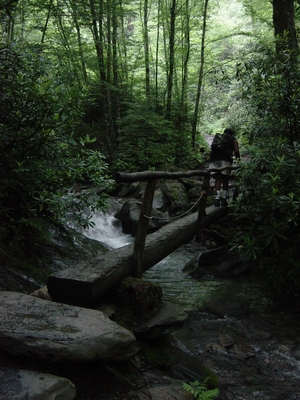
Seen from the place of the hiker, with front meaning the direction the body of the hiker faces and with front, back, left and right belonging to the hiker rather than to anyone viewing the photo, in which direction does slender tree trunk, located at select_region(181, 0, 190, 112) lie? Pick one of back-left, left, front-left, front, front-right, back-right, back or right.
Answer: front-left

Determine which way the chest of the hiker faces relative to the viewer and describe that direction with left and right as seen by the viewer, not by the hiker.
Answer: facing away from the viewer and to the right of the viewer

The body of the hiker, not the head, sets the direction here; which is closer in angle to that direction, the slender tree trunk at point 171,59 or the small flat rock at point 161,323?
the slender tree trunk

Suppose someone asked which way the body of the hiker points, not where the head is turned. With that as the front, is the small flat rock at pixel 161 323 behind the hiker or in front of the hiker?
behind

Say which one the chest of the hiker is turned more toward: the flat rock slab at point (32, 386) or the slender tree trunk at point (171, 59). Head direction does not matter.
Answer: the slender tree trunk

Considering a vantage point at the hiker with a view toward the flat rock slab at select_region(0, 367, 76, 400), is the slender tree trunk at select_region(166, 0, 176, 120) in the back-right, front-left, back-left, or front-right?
back-right

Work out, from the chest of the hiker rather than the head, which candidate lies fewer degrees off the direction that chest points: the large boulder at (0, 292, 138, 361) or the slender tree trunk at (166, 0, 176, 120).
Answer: the slender tree trunk
